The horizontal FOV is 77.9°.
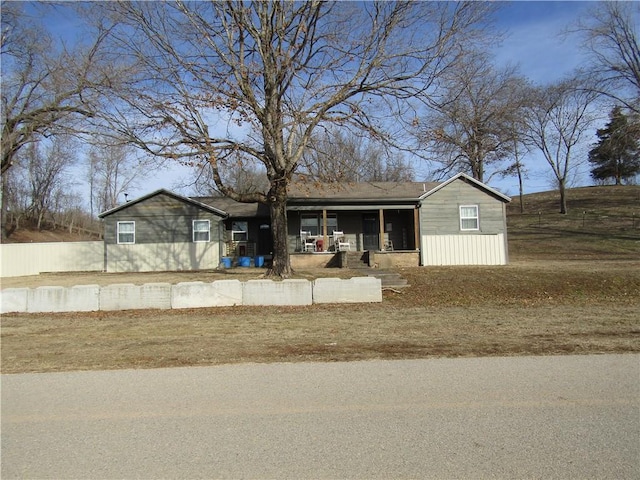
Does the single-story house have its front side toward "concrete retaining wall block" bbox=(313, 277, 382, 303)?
yes

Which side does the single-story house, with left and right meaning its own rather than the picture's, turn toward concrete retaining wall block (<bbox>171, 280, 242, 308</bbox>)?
front

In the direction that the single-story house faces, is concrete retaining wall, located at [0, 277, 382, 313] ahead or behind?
ahead

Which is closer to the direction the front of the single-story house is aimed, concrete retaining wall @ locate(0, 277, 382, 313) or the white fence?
the concrete retaining wall

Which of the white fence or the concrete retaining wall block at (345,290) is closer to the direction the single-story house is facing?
the concrete retaining wall block

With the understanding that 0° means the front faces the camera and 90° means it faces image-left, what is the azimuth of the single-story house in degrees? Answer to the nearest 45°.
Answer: approximately 0°

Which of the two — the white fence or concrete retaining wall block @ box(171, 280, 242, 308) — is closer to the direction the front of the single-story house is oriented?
the concrete retaining wall block

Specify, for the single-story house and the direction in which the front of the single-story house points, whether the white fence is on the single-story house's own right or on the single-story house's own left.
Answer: on the single-story house's own right

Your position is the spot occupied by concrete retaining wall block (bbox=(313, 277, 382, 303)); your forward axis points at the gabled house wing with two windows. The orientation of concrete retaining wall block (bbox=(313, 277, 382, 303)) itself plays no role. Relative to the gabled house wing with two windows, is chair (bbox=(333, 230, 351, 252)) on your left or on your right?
right
